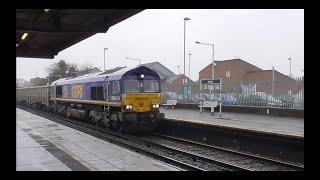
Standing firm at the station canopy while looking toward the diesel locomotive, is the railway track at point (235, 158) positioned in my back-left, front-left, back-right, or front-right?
front-right

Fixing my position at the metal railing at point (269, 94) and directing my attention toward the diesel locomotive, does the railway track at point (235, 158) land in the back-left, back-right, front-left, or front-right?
front-left

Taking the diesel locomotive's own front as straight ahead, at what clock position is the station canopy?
The station canopy is roughly at 2 o'clock from the diesel locomotive.

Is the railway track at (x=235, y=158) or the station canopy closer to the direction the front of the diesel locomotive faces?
the railway track

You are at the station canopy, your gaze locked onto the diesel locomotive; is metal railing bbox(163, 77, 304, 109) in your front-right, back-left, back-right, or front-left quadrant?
front-right

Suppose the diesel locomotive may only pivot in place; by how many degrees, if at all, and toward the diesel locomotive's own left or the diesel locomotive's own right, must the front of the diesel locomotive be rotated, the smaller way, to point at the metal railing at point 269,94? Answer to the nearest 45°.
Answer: approximately 90° to the diesel locomotive's own left

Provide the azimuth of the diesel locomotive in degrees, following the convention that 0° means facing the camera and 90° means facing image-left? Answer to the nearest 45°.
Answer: approximately 315°

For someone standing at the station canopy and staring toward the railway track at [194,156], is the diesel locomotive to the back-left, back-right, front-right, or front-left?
front-left

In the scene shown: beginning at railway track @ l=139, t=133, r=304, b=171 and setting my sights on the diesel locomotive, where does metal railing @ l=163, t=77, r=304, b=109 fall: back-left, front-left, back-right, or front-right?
front-right

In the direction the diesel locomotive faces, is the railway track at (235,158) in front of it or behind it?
in front
